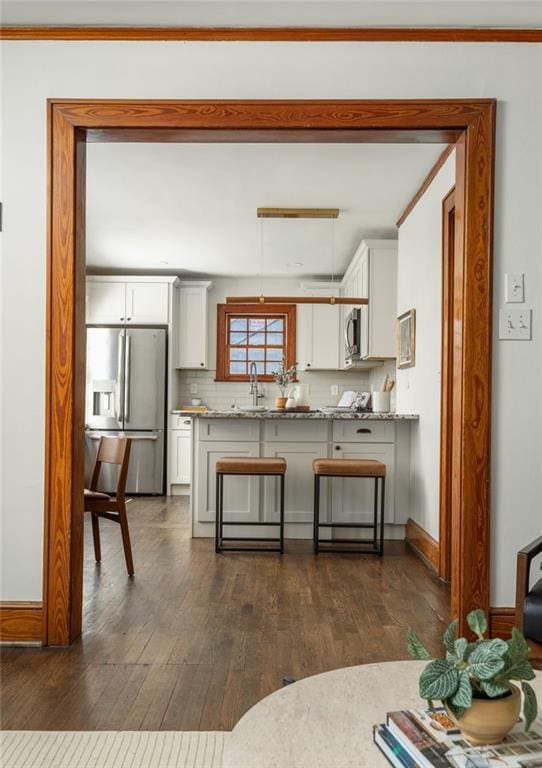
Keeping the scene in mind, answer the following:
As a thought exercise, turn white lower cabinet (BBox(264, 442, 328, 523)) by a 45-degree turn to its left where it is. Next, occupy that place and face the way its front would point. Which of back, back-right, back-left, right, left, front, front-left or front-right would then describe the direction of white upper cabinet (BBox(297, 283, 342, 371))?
back-left

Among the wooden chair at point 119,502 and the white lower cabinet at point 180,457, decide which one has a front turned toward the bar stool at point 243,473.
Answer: the white lower cabinet

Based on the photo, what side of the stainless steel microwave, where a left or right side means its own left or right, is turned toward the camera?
left

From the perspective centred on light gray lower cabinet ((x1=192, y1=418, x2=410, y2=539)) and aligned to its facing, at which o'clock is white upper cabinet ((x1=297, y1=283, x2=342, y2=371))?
The white upper cabinet is roughly at 6 o'clock from the light gray lower cabinet.

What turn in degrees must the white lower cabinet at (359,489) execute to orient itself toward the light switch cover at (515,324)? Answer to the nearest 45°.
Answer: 0° — it already faces it

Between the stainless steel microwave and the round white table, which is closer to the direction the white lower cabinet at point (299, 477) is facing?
the round white table

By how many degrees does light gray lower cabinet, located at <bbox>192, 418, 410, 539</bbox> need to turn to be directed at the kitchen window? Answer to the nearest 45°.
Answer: approximately 180°

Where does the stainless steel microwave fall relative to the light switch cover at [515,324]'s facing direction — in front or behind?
behind

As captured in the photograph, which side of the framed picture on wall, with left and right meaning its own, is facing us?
left

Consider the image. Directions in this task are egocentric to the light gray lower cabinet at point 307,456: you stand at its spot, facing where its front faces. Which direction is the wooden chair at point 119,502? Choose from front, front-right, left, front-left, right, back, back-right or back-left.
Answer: front-right

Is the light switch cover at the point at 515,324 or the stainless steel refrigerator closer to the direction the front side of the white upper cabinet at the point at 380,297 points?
the stainless steel refrigerator

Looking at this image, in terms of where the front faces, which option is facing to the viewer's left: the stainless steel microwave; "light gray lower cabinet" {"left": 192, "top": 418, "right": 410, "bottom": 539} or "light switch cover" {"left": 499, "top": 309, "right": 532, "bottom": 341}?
the stainless steel microwave

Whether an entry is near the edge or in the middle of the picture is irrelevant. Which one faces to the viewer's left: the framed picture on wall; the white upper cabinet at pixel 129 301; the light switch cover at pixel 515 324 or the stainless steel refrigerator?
the framed picture on wall
